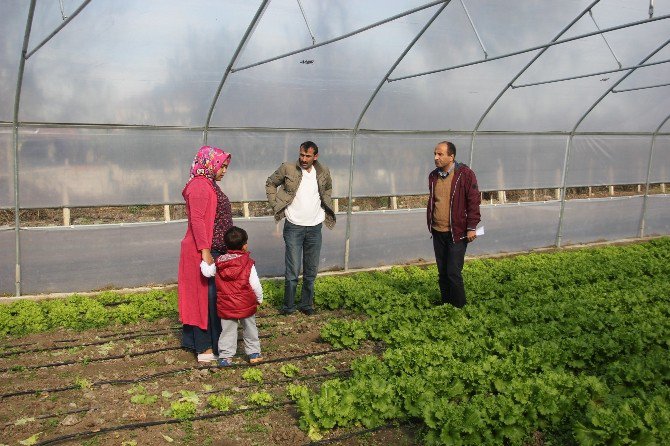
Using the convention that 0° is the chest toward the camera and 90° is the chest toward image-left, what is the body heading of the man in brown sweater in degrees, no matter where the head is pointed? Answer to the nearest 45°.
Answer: approximately 45°

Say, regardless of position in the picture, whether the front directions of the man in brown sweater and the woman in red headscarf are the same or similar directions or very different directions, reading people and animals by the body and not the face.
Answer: very different directions

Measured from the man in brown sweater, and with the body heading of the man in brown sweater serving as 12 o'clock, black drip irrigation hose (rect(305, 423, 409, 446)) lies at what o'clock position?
The black drip irrigation hose is roughly at 11 o'clock from the man in brown sweater.

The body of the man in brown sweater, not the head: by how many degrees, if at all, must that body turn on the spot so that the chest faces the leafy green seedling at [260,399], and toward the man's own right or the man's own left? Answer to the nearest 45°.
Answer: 0° — they already face it

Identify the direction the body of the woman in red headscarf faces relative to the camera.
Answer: to the viewer's right

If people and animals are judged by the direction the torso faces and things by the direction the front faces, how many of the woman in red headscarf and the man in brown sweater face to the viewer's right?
1

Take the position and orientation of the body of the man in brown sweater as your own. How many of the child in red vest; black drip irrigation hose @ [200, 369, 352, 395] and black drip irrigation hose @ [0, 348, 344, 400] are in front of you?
3

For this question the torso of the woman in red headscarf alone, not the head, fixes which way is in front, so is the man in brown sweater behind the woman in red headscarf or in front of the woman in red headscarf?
in front

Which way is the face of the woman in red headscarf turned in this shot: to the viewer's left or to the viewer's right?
to the viewer's right

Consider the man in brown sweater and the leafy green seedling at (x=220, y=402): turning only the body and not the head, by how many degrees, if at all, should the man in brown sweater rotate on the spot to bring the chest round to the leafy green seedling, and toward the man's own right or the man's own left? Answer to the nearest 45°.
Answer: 0° — they already face it
